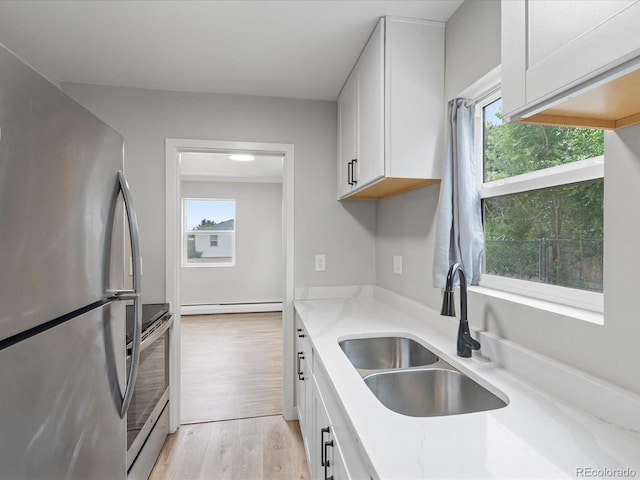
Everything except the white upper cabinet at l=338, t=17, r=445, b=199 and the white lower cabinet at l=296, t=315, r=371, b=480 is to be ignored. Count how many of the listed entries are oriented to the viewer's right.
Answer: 0

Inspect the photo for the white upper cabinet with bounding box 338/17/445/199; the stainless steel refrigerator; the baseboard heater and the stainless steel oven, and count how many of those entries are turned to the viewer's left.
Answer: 1

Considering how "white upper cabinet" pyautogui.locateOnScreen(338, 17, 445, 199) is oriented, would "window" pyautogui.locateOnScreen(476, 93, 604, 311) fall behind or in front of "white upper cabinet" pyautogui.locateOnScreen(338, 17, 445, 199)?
behind

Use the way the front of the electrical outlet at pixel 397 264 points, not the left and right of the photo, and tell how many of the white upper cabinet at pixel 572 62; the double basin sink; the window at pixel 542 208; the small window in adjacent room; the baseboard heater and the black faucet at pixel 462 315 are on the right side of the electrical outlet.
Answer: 2

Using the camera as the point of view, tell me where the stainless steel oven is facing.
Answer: facing to the right of the viewer

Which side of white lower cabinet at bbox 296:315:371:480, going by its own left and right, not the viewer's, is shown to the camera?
left

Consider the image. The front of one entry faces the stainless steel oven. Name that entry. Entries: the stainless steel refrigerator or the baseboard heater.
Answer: the baseboard heater

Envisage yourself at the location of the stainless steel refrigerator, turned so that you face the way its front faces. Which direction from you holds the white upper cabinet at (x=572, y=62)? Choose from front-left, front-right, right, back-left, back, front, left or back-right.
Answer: front

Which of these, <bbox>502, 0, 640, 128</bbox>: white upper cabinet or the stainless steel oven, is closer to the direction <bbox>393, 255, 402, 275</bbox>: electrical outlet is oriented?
the stainless steel oven

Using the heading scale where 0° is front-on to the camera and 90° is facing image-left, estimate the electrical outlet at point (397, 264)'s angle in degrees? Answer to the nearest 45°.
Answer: approximately 45°

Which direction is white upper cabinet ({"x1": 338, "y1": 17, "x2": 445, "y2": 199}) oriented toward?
to the viewer's left

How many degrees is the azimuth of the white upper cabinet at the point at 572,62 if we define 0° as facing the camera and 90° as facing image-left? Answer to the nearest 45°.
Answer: approximately 45°

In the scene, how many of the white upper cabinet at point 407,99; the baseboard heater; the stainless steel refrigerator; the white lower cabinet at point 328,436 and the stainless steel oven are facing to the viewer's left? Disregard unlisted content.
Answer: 2

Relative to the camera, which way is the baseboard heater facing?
toward the camera

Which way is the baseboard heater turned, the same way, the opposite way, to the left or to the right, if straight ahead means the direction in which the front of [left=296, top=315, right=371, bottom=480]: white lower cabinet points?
to the left

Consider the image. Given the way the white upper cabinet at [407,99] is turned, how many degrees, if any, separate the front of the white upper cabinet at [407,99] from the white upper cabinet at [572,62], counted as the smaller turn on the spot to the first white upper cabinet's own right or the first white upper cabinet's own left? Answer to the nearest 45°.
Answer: approximately 90° to the first white upper cabinet's own left
